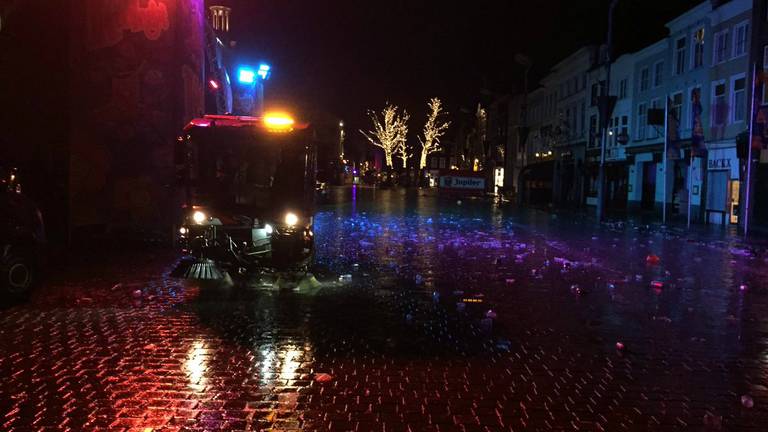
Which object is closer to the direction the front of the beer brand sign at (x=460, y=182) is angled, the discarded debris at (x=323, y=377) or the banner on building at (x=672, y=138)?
the discarded debris

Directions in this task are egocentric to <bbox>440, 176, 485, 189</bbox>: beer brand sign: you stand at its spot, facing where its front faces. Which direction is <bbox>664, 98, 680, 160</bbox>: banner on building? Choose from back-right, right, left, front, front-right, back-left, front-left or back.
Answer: front-left

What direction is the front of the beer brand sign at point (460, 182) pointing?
toward the camera

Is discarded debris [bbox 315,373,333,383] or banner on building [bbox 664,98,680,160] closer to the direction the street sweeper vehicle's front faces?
the discarded debris

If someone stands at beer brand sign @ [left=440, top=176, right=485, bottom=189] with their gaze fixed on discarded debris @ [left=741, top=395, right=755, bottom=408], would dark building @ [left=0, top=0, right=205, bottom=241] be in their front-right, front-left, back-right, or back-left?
front-right

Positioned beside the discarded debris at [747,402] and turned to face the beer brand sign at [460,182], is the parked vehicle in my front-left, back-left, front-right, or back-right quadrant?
front-left

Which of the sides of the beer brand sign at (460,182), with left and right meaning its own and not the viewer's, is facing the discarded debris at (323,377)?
front

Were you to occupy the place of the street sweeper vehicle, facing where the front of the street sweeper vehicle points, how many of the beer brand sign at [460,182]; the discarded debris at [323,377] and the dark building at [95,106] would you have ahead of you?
1

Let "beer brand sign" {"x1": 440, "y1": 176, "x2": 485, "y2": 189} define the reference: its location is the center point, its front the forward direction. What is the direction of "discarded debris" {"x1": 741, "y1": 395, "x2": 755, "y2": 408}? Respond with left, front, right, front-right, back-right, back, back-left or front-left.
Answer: front

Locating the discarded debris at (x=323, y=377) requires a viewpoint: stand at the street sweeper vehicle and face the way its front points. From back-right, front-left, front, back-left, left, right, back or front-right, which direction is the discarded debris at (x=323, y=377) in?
front

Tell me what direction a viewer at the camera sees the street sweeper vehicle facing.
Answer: facing the viewer

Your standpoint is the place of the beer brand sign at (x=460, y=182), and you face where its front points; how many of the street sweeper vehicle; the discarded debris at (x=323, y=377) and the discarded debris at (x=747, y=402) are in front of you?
3
